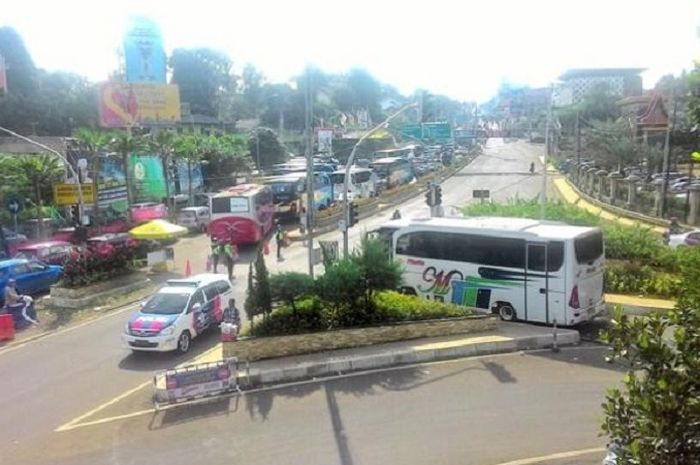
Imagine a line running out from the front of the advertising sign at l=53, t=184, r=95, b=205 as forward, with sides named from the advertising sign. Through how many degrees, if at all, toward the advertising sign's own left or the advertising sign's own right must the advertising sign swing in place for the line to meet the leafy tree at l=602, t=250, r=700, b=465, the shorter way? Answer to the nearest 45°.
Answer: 0° — it already faces it

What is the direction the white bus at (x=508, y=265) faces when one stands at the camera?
facing away from the viewer and to the left of the viewer

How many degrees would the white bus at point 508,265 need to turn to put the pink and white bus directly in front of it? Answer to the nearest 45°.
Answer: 0° — it already faces it

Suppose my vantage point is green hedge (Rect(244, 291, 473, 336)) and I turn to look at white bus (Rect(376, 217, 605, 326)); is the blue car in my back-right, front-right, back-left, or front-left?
back-left

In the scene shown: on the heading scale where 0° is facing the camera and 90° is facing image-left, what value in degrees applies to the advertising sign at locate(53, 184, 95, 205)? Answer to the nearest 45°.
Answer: approximately 0°

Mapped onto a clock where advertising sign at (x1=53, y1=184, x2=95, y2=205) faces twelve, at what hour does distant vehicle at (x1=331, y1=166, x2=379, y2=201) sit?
The distant vehicle is roughly at 8 o'clock from the advertising sign.

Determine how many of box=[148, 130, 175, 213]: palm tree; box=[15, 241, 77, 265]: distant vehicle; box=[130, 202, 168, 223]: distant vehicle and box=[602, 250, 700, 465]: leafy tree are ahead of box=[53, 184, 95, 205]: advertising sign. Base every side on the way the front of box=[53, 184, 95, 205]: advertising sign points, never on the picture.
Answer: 2

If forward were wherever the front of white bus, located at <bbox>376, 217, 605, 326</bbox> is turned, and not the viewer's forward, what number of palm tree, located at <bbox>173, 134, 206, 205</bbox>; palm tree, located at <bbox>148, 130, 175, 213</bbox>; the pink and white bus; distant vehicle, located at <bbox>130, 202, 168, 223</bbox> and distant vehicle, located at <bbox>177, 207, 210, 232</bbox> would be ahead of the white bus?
5

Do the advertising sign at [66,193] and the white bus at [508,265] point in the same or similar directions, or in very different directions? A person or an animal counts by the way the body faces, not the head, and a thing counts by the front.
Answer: very different directions

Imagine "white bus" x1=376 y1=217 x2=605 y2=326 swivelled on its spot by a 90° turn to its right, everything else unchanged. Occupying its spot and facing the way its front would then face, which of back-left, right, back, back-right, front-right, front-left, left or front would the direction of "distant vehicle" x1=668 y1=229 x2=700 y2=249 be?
front

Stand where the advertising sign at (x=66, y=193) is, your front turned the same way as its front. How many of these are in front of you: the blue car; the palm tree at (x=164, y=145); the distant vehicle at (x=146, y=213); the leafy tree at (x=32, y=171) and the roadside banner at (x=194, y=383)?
2

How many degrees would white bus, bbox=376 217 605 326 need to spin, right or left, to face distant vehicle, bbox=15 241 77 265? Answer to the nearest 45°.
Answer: approximately 45° to its left

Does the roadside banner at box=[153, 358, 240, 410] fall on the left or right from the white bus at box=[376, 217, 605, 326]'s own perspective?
on its left

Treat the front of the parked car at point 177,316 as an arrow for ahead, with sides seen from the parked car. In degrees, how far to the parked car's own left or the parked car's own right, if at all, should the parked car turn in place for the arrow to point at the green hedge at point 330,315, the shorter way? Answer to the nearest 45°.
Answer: approximately 90° to the parked car's own left

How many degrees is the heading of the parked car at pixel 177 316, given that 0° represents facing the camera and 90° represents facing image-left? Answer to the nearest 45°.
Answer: approximately 45°

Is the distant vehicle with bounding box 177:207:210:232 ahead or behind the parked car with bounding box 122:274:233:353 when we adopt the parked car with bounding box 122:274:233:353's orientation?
behind

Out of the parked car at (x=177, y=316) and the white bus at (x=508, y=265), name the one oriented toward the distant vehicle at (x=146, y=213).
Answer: the white bus

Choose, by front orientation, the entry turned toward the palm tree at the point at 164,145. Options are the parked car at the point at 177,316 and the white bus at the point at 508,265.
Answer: the white bus

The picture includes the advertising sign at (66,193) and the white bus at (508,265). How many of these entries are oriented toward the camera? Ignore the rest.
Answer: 1
